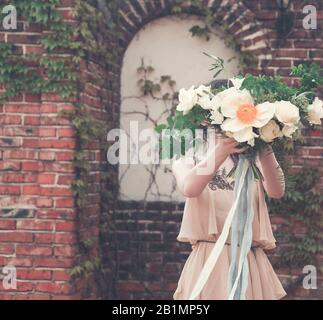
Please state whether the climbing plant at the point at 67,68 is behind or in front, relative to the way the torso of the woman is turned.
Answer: behind

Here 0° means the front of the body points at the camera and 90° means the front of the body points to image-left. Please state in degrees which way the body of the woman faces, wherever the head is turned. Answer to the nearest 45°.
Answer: approximately 0°
